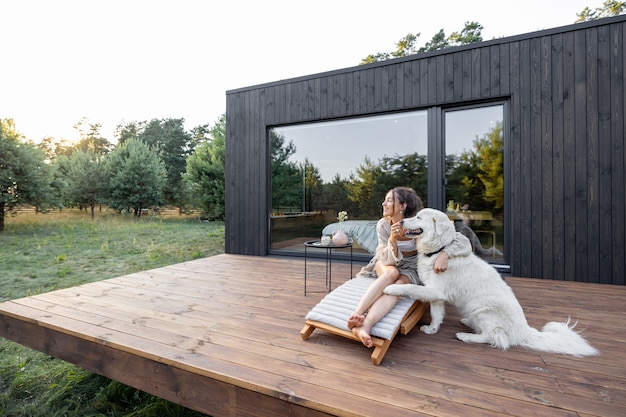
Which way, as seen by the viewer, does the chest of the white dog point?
to the viewer's left

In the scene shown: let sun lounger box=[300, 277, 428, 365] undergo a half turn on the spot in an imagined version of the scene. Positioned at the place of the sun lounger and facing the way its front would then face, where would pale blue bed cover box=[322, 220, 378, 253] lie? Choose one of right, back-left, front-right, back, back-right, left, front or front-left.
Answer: front-left

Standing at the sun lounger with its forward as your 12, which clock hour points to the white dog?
The white dog is roughly at 7 o'clock from the sun lounger.

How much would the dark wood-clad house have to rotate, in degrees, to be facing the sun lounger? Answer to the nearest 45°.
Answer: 0° — it already faces it

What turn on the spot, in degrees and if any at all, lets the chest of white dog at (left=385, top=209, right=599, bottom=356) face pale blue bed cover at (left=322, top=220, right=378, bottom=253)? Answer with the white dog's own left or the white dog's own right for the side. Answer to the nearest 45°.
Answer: approximately 45° to the white dog's own right

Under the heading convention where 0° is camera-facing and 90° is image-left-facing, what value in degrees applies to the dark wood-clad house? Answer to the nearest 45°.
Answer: approximately 45°
